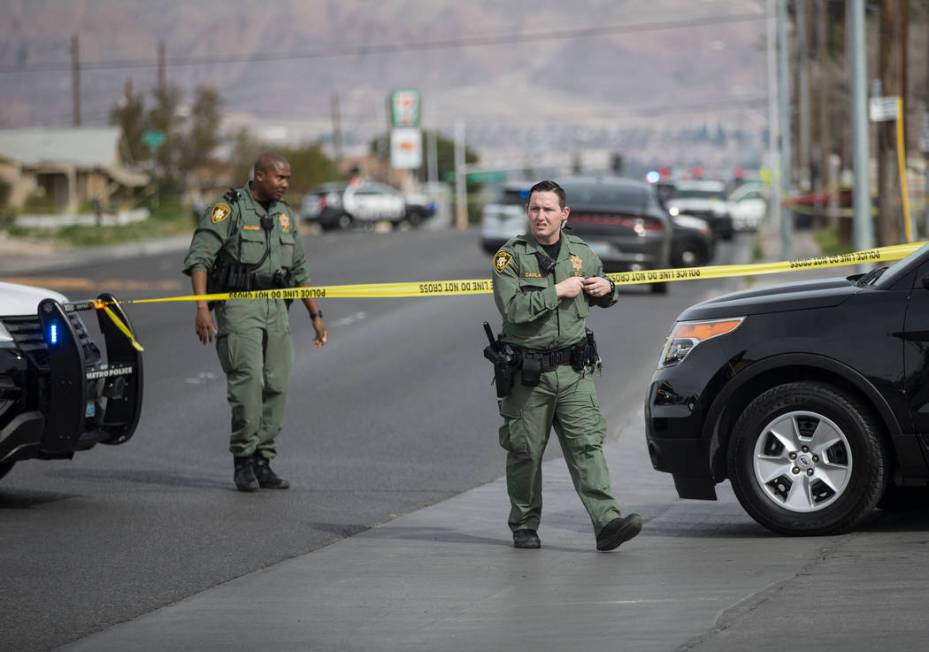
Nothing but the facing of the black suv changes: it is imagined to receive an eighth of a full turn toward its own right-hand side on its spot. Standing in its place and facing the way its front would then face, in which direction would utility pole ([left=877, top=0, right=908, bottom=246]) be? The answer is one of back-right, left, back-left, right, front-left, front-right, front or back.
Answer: front-right

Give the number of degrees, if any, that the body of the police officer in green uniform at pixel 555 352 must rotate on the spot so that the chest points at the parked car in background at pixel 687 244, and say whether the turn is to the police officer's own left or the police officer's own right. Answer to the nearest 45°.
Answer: approximately 135° to the police officer's own left

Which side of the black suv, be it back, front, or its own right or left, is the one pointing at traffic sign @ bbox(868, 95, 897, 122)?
right

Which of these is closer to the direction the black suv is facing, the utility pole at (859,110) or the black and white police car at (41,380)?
the black and white police car

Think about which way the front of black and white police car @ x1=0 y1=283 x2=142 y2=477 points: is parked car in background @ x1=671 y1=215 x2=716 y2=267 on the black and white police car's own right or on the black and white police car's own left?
on the black and white police car's own left

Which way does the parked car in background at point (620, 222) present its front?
away from the camera

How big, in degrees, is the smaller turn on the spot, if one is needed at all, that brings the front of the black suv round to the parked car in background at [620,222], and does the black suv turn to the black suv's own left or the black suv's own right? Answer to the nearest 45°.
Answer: approximately 90° to the black suv's own right

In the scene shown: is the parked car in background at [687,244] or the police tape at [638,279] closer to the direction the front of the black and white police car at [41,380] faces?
the police tape

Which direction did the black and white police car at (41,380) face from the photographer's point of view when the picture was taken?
facing the viewer and to the right of the viewer

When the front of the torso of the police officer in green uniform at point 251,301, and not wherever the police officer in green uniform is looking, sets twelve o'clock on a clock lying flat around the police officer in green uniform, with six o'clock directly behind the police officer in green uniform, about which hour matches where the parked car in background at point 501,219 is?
The parked car in background is roughly at 8 o'clock from the police officer in green uniform.

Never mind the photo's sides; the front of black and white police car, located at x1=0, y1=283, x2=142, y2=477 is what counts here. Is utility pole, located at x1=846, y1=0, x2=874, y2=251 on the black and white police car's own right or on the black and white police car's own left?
on the black and white police car's own left

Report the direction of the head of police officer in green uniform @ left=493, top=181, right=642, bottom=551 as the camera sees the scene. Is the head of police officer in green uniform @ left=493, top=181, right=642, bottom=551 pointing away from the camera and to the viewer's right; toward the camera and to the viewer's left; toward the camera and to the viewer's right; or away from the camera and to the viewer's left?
toward the camera and to the viewer's left

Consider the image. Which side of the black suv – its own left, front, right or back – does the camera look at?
left

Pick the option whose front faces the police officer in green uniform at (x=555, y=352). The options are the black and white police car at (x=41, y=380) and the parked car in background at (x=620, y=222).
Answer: the black and white police car
